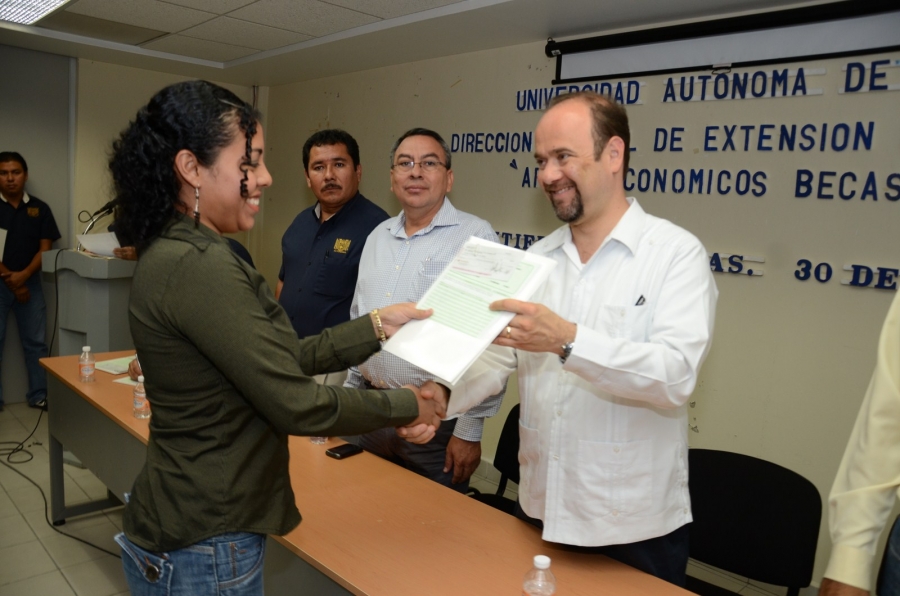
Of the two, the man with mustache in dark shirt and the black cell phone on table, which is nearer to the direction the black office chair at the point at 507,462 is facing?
the black cell phone on table

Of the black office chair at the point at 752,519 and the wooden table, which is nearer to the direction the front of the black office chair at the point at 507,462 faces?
the wooden table

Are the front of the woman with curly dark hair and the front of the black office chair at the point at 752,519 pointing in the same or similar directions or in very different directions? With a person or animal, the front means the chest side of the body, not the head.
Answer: very different directions

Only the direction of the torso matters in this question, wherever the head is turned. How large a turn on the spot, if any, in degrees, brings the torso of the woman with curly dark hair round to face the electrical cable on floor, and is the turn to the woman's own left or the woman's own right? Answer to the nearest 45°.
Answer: approximately 90° to the woman's own left

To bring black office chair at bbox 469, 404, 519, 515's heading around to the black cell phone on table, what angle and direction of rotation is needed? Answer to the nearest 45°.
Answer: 0° — it already faces it

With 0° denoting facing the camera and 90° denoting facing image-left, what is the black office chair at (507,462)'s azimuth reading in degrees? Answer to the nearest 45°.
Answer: approximately 45°

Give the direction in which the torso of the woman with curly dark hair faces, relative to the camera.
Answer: to the viewer's right

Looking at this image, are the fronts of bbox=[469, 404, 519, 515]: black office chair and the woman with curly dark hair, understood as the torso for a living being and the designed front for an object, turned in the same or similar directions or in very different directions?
very different directions

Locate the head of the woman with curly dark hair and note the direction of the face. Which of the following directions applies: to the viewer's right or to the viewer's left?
to the viewer's right

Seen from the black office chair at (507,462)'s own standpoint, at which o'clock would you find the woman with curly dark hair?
The woman with curly dark hair is roughly at 11 o'clock from the black office chair.

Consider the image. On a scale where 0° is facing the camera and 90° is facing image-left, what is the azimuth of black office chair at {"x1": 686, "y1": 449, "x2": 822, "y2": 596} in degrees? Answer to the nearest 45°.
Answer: approximately 45°
